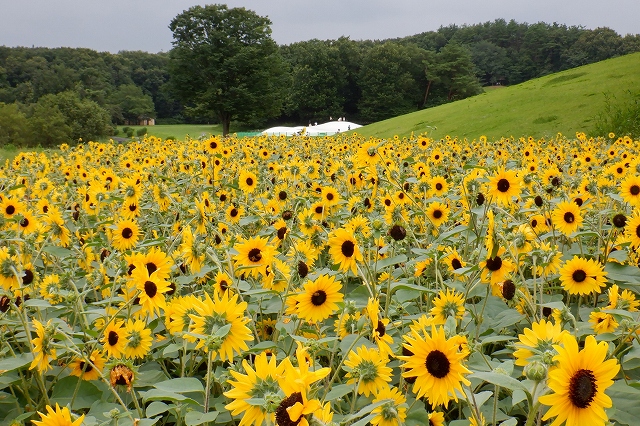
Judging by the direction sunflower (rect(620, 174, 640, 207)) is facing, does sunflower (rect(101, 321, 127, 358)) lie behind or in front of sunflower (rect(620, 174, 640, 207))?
in front

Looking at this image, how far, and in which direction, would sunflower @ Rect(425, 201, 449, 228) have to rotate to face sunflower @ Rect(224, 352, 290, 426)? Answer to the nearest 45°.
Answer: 0° — it already faces it

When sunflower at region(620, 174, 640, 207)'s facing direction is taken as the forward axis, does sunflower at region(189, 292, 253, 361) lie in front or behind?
in front

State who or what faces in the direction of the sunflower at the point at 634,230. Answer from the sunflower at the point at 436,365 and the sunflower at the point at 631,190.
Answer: the sunflower at the point at 631,190

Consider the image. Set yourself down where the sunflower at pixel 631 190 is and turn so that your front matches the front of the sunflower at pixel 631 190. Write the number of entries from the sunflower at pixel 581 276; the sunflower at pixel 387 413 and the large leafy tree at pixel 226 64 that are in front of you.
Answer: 2

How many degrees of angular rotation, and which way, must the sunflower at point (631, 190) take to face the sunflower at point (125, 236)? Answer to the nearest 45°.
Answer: approximately 45° to its right

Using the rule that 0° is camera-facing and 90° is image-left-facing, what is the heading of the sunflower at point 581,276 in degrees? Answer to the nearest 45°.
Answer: approximately 0°

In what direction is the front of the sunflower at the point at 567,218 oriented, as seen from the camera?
facing the viewer

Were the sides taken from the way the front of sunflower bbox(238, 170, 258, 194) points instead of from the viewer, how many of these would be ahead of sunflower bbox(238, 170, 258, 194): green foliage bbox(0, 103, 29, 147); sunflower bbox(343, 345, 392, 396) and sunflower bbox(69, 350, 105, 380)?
2
